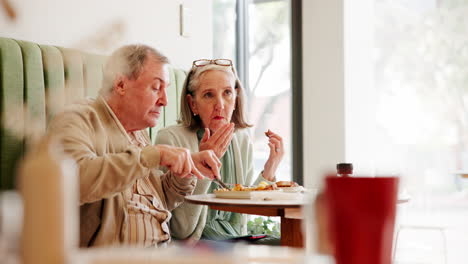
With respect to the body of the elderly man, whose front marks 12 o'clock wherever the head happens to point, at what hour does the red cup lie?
The red cup is roughly at 1 o'clock from the elderly man.

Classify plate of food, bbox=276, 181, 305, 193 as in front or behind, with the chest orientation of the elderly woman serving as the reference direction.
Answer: in front

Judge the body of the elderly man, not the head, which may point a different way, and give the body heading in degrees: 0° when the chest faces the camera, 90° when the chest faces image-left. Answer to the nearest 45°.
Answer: approximately 315°

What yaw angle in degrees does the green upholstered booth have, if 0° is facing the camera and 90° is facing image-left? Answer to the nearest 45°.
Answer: approximately 315°

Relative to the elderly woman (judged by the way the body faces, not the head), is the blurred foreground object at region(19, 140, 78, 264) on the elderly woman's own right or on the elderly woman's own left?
on the elderly woman's own right

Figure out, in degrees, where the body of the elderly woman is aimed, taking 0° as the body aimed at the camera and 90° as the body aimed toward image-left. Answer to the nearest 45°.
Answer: approximately 315°

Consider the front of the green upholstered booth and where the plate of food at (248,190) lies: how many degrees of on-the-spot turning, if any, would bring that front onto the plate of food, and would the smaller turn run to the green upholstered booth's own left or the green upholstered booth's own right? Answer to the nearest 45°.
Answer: approximately 45° to the green upholstered booth's own left

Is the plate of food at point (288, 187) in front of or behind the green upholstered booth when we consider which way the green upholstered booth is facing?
in front

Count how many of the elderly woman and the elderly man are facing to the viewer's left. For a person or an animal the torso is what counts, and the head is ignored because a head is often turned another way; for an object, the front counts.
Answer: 0
